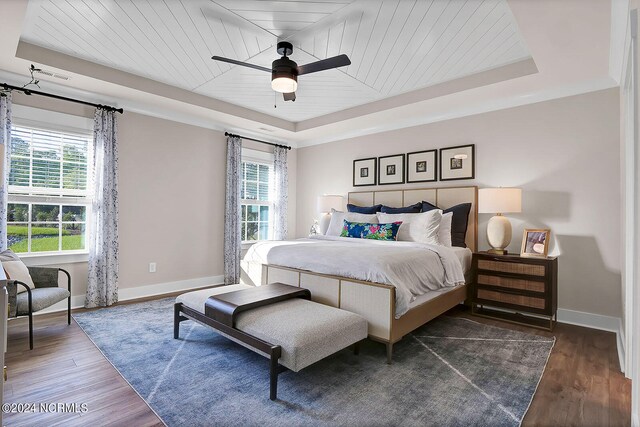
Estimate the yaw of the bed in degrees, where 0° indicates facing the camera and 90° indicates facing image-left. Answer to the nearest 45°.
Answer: approximately 45°

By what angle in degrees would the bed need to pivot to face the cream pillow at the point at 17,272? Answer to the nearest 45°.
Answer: approximately 45° to its right

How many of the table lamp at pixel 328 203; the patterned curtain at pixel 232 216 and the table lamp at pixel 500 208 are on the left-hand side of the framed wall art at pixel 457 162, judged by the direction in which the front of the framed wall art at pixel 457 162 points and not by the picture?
1

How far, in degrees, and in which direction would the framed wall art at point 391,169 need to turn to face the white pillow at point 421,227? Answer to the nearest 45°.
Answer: approximately 45° to its left

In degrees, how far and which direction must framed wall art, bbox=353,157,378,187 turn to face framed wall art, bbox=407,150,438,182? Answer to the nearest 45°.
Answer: approximately 90° to its left

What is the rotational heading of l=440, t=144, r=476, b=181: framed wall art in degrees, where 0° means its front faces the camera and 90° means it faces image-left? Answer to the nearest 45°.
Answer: approximately 45°

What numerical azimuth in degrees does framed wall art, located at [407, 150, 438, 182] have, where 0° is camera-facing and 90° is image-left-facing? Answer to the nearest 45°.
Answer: approximately 45°

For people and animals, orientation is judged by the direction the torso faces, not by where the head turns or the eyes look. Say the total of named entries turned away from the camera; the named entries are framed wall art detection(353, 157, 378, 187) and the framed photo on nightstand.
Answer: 0

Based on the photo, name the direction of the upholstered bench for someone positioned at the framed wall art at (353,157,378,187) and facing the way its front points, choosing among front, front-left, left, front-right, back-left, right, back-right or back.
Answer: front-left

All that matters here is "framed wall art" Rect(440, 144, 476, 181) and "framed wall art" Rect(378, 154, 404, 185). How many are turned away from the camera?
0
